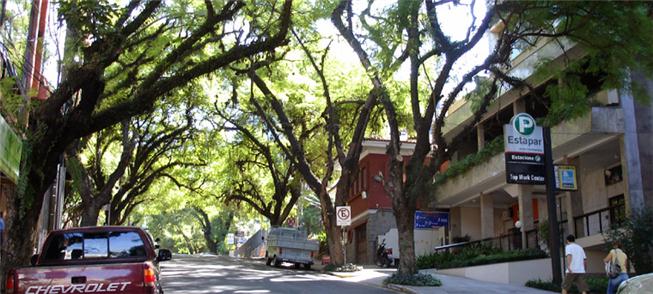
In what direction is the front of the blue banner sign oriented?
toward the camera

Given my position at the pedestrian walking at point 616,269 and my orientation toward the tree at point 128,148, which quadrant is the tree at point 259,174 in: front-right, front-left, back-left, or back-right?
front-right

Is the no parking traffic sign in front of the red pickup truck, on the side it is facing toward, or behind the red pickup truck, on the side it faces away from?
in front

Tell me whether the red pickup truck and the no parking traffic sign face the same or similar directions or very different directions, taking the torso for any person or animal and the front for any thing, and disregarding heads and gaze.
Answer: very different directions

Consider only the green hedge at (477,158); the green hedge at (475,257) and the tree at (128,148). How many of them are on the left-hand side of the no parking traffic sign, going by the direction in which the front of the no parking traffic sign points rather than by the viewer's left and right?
2

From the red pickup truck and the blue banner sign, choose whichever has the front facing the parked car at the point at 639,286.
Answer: the blue banner sign

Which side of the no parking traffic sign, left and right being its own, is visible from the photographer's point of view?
front

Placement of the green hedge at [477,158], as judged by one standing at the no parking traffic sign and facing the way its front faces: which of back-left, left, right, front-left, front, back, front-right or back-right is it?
left

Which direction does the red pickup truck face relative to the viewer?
away from the camera

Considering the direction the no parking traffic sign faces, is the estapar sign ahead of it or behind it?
ahead

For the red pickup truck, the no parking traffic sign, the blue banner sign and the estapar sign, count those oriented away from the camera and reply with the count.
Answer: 1
